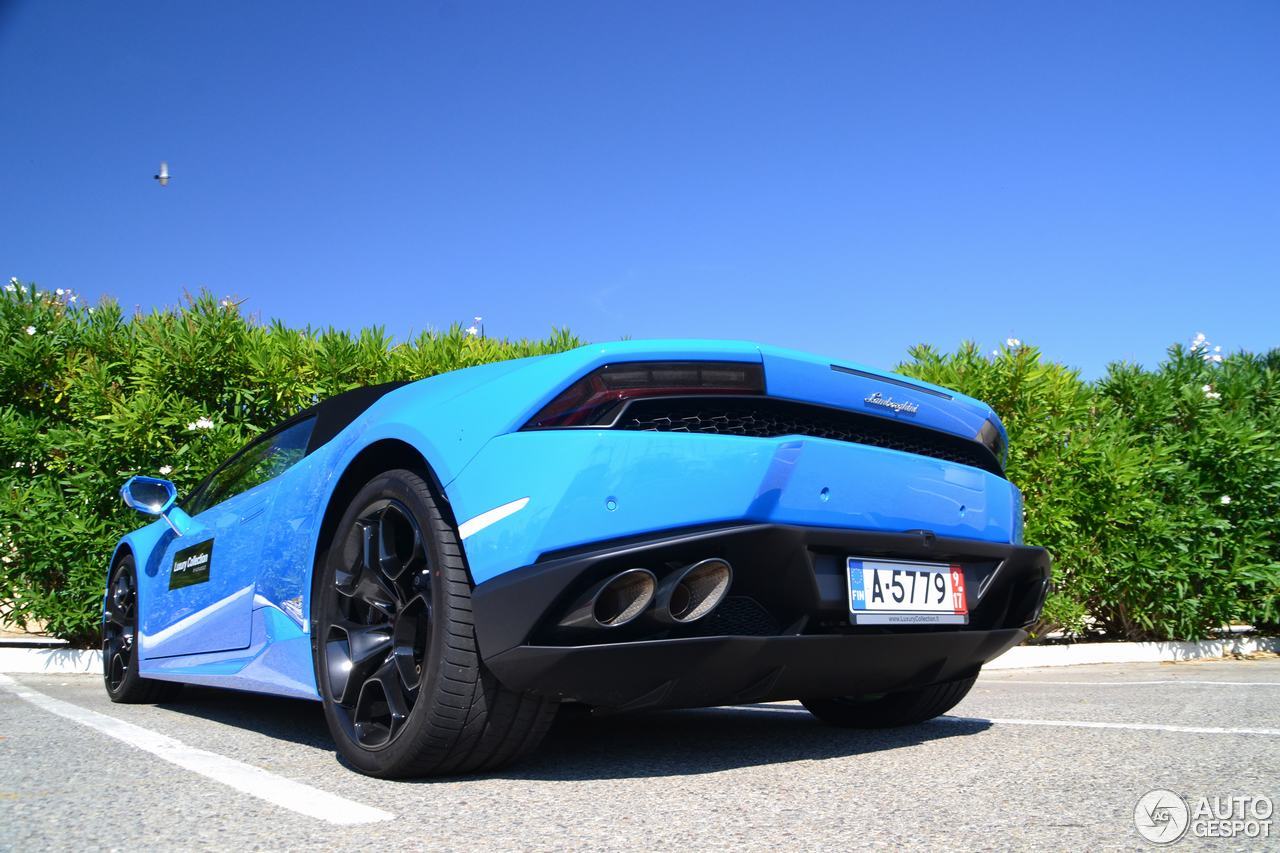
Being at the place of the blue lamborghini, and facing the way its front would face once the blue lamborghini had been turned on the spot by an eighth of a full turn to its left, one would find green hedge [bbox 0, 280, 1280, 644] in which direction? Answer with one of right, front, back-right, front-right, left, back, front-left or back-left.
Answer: right

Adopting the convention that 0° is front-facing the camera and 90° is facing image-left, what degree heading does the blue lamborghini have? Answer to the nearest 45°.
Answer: approximately 135°

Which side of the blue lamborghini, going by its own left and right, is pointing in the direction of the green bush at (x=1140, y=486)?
right
